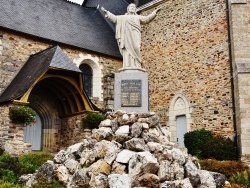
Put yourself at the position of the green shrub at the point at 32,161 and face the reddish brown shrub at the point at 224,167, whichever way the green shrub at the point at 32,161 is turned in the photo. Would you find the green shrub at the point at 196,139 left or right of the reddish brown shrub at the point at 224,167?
left

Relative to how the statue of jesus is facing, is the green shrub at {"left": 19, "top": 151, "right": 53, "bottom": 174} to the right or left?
on its right

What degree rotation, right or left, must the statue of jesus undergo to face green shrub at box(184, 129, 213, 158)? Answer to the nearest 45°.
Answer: approximately 135° to its left

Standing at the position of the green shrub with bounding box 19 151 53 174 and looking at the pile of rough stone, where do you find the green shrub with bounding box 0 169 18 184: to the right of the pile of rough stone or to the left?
right

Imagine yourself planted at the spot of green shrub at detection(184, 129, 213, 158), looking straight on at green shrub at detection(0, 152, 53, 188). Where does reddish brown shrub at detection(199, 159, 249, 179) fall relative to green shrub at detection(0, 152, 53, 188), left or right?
left

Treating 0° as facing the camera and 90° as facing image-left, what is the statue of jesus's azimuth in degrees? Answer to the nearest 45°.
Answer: approximately 0°
